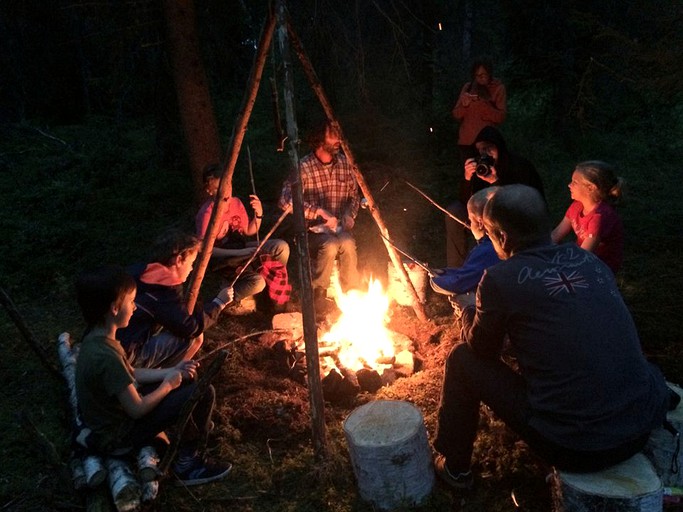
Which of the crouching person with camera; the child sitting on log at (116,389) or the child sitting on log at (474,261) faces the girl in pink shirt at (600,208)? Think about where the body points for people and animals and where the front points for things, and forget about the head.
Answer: the child sitting on log at (116,389)

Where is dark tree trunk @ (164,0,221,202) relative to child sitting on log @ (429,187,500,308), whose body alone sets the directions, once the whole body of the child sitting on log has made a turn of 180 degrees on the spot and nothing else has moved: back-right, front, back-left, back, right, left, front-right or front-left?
back-left

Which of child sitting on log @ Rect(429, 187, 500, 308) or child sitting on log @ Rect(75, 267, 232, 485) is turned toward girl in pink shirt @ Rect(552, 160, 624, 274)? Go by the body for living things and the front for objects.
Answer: child sitting on log @ Rect(75, 267, 232, 485)

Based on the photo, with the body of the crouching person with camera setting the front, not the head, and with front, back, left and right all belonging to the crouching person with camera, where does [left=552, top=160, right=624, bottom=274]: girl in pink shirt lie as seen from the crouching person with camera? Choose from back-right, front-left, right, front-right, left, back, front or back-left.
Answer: left

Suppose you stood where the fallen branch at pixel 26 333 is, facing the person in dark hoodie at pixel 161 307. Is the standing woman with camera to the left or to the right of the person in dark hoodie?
left

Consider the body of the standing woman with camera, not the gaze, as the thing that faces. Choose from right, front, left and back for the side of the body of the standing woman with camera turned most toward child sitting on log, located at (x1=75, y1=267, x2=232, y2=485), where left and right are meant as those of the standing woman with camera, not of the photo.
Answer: front

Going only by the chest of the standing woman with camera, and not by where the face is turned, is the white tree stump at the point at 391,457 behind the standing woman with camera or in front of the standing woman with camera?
in front

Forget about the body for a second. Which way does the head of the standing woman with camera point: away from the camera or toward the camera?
toward the camera

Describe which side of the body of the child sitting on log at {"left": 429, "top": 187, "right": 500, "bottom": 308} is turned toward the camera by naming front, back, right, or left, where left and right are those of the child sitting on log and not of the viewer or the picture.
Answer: left

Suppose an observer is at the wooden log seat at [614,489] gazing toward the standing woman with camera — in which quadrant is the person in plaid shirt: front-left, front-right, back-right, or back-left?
front-left

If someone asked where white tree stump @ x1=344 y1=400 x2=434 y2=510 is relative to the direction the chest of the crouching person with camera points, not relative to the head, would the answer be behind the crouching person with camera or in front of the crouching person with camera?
in front

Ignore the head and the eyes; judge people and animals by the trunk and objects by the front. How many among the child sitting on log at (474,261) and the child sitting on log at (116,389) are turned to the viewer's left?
1

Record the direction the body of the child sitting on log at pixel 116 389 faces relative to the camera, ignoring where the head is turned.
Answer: to the viewer's right

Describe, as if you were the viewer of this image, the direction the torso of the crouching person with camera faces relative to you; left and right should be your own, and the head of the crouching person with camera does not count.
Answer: facing the viewer and to the left of the viewer
